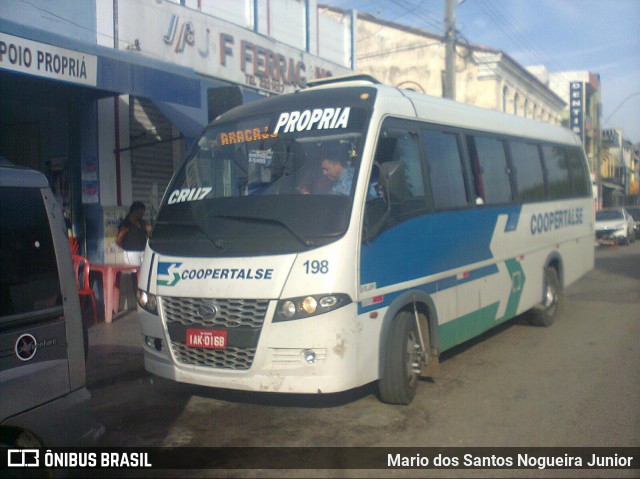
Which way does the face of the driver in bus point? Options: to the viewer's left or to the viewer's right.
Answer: to the viewer's left

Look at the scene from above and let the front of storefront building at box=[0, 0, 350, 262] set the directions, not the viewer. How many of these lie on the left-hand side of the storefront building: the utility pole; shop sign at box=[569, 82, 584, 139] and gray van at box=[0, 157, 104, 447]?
2

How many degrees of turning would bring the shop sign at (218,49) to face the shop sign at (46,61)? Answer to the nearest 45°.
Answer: approximately 45° to its right

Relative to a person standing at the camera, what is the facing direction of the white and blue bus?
facing the viewer and to the left of the viewer

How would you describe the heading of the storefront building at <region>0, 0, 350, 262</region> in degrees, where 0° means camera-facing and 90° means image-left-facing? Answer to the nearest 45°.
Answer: approximately 315°

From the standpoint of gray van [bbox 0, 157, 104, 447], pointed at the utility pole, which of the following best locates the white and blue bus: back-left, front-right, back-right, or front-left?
front-right

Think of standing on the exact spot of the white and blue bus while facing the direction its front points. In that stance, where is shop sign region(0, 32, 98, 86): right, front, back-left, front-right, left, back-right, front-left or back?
right

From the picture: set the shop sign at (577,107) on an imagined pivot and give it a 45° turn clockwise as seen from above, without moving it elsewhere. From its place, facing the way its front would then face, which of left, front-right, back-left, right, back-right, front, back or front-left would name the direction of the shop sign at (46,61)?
front-left

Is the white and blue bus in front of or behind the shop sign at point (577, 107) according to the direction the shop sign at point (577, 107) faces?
in front

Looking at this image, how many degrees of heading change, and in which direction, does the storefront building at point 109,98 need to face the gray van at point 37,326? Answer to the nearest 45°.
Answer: approximately 45° to its right

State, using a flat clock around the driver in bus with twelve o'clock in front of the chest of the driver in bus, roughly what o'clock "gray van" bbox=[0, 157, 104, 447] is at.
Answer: The gray van is roughly at 12 o'clock from the driver in bus.

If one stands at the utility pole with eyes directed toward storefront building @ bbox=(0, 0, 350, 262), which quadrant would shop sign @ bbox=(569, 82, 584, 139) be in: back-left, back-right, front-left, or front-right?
back-right

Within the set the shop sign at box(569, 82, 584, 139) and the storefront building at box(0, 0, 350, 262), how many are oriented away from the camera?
0

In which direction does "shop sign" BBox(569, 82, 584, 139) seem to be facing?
toward the camera

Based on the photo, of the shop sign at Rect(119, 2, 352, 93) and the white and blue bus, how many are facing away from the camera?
0

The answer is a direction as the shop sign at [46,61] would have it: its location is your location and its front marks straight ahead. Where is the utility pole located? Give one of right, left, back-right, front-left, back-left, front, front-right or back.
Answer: left
